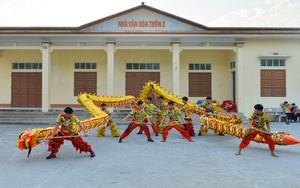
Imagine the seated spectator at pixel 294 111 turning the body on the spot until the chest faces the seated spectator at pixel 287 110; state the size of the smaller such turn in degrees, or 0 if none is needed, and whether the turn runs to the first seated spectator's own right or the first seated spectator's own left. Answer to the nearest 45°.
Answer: approximately 90° to the first seated spectator's own right

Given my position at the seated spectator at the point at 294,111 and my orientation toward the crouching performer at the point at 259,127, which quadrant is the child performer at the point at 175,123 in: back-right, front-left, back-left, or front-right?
front-right

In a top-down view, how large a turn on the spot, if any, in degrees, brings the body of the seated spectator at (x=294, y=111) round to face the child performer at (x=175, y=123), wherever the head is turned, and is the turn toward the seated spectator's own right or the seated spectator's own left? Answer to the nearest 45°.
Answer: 0° — they already face them

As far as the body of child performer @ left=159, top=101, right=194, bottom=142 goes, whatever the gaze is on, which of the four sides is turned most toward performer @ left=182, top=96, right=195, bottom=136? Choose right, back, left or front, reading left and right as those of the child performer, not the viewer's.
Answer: back

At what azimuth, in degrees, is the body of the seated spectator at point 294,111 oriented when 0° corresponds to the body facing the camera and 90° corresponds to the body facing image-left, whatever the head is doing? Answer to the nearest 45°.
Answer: approximately 45°

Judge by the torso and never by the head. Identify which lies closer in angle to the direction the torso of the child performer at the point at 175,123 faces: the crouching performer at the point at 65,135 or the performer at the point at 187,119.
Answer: the crouching performer

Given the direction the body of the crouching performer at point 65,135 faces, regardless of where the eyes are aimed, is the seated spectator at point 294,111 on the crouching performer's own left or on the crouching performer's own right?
on the crouching performer's own left

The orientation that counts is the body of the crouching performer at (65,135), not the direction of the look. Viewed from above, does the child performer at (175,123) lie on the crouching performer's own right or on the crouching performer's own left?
on the crouching performer's own left

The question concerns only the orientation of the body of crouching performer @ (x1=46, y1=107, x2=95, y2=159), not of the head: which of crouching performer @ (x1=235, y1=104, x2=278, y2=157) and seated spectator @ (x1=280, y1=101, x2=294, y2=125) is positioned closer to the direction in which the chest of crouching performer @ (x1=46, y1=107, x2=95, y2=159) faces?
the crouching performer

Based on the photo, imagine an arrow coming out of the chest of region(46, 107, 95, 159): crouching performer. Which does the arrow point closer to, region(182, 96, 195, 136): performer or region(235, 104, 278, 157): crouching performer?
the crouching performer

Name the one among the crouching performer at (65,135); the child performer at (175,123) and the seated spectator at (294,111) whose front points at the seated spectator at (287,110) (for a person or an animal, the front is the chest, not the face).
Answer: the seated spectator at (294,111)

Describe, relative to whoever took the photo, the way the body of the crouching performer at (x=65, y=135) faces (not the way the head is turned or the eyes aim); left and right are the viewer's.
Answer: facing the viewer
